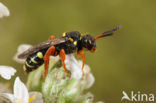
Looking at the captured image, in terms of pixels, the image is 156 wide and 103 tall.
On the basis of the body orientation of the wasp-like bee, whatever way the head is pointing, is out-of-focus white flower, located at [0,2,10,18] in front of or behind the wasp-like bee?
behind

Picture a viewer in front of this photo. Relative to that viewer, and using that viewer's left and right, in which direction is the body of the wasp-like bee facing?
facing to the right of the viewer
